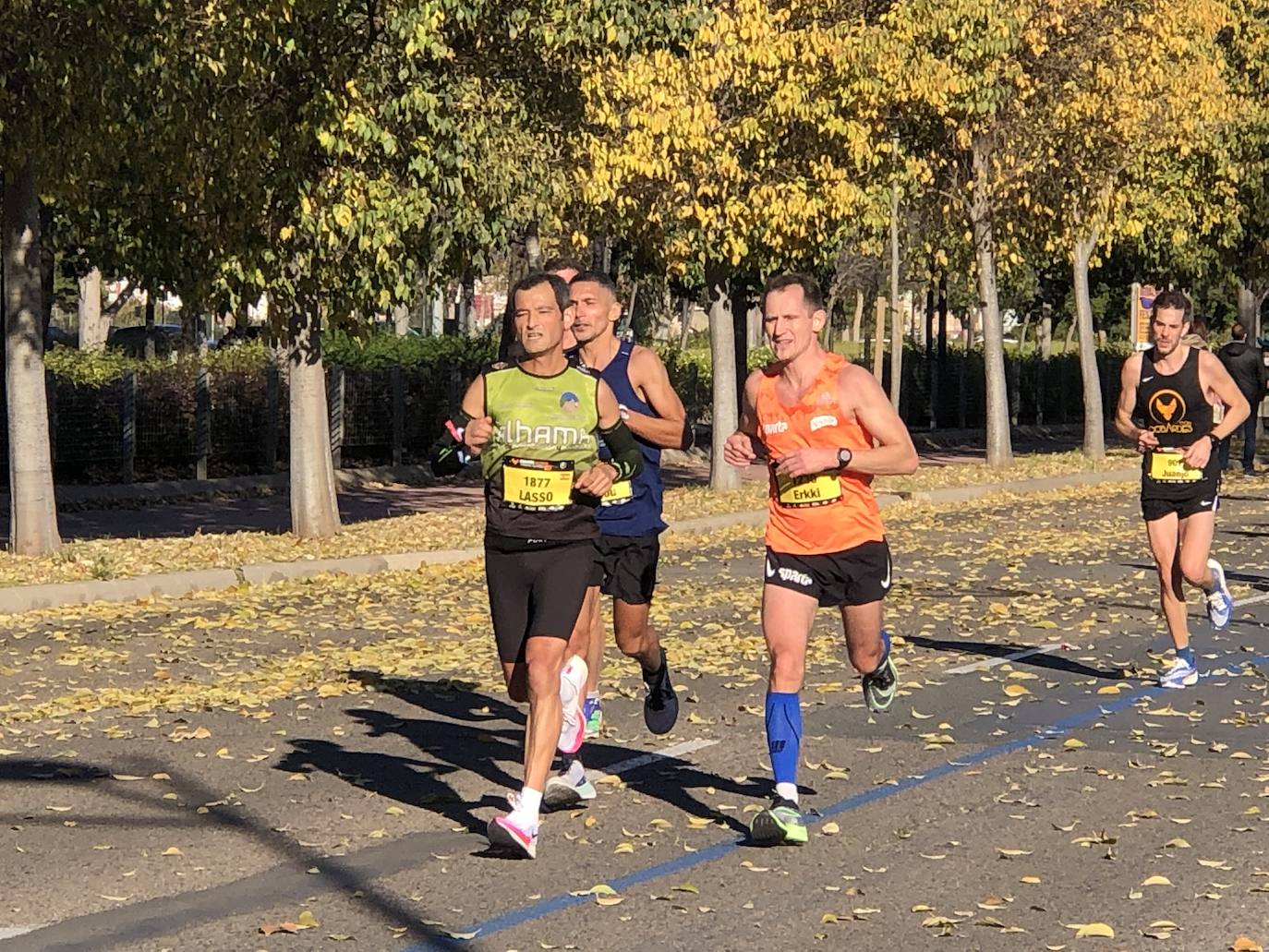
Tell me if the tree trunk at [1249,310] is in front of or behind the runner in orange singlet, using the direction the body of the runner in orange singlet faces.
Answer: behind

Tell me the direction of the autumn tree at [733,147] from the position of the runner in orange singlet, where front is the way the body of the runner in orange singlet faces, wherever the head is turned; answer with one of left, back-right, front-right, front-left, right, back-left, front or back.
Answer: back-right

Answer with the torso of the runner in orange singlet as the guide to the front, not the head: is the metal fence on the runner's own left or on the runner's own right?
on the runner's own right

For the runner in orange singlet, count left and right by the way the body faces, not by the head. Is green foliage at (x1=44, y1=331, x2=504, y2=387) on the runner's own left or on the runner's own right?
on the runner's own right

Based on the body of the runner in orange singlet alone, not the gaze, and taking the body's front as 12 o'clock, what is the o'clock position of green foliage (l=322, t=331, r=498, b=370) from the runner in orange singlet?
The green foliage is roughly at 4 o'clock from the runner in orange singlet.

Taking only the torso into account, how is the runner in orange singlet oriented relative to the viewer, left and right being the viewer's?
facing the viewer and to the left of the viewer
